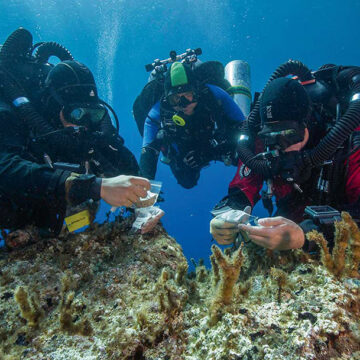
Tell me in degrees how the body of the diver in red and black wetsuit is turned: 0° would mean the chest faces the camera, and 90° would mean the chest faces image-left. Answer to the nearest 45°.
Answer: approximately 45°

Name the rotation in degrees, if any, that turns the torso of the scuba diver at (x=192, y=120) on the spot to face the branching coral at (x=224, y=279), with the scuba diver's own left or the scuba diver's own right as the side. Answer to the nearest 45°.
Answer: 0° — they already face it

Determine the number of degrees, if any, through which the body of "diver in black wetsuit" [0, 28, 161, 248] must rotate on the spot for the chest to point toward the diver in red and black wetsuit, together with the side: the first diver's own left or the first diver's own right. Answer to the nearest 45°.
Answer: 0° — they already face them

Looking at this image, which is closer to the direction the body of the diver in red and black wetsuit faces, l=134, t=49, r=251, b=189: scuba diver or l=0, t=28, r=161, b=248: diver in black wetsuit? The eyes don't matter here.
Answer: the diver in black wetsuit

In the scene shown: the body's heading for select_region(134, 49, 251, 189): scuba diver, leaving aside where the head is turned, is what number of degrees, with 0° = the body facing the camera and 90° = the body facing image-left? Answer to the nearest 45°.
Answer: approximately 0°

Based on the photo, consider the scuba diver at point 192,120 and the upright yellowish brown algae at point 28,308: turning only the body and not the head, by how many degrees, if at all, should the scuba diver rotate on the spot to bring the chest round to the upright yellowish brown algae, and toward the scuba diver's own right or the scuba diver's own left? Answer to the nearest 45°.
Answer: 0° — they already face it
